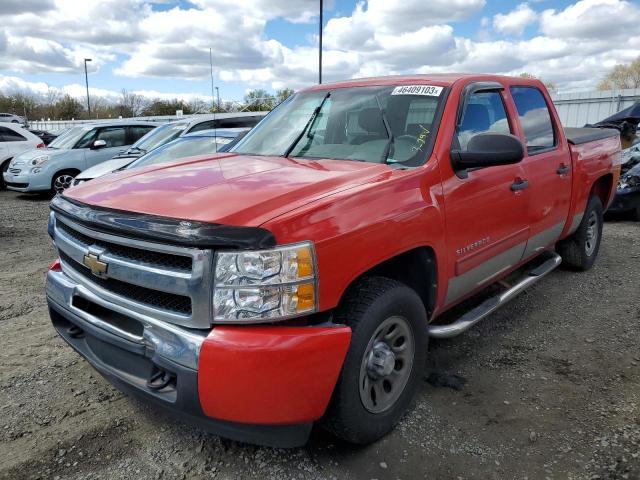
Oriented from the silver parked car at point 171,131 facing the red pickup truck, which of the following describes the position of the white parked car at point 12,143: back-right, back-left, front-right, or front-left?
back-right

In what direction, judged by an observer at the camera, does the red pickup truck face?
facing the viewer and to the left of the viewer

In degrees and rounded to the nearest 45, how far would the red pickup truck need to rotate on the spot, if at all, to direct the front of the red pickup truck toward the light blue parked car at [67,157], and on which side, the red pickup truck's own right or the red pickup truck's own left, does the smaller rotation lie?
approximately 90° to the red pickup truck's own right

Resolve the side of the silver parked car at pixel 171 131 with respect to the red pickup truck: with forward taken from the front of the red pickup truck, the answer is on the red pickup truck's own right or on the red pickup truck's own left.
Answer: on the red pickup truck's own right

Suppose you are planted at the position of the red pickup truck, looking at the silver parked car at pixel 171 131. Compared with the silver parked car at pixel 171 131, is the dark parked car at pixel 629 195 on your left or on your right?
right

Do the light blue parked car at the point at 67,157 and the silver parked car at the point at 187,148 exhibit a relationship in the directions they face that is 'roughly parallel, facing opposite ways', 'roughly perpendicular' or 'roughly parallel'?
roughly parallel
